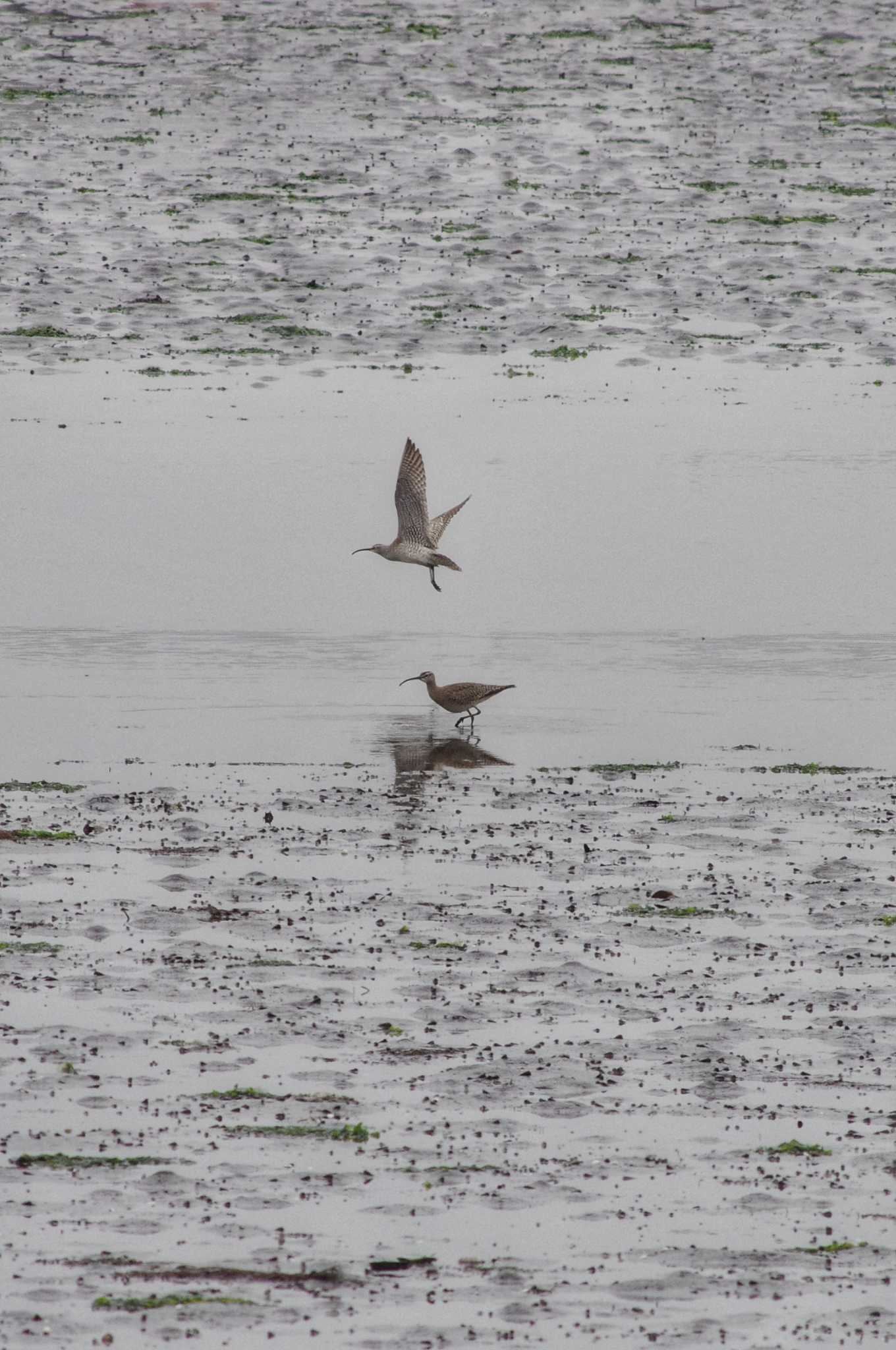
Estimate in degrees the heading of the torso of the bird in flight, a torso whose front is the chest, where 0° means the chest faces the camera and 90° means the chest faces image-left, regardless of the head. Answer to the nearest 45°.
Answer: approximately 90°

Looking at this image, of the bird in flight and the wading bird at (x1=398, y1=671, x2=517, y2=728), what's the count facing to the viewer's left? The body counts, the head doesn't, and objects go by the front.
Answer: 2

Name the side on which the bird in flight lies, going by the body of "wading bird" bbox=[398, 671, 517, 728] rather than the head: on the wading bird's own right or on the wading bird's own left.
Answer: on the wading bird's own right

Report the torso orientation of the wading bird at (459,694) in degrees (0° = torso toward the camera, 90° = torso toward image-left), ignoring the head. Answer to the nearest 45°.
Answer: approximately 90°

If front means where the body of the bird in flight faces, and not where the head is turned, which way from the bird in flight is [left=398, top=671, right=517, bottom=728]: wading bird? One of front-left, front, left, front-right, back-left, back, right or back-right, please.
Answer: left
